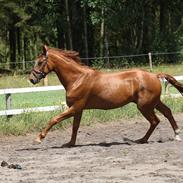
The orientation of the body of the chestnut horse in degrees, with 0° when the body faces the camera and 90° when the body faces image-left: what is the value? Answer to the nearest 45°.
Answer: approximately 90°
